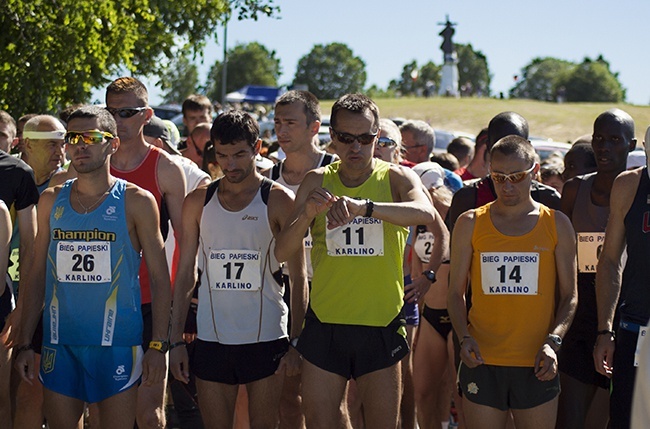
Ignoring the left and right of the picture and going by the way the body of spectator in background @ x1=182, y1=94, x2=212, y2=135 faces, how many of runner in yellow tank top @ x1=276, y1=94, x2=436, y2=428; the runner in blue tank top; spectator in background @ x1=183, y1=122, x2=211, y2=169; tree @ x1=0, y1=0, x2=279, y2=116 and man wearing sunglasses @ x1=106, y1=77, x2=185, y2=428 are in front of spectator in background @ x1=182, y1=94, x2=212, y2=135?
4

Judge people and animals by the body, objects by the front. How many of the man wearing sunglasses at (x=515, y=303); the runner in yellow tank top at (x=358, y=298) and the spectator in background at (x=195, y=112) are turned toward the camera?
3

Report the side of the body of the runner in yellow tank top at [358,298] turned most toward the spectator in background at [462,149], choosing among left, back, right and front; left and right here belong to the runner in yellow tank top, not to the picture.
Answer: back

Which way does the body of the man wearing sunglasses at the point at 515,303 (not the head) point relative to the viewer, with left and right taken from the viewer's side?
facing the viewer

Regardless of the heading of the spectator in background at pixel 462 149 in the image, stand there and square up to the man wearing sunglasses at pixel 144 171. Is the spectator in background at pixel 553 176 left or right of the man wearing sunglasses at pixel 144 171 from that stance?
left

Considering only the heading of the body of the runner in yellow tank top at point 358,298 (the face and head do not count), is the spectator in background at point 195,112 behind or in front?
behind

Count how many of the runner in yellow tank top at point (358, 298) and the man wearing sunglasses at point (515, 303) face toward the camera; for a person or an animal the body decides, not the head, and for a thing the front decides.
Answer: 2

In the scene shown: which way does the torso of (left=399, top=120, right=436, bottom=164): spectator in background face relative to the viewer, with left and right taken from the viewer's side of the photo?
facing the viewer and to the left of the viewer

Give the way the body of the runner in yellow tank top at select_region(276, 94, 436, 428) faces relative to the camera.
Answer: toward the camera

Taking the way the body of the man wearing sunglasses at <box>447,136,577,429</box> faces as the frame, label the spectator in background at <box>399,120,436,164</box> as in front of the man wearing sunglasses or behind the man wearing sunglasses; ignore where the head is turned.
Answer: behind

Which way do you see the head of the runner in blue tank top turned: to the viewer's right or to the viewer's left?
to the viewer's left
